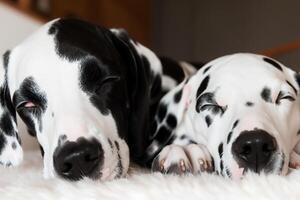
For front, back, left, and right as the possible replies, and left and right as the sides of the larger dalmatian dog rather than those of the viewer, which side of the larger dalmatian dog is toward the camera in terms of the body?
front

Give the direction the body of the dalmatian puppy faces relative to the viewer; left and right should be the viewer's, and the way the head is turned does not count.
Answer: facing the viewer

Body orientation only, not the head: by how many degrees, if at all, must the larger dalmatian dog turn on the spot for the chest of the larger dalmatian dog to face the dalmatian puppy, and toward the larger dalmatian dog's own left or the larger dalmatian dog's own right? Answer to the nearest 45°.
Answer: approximately 90° to the larger dalmatian dog's own left

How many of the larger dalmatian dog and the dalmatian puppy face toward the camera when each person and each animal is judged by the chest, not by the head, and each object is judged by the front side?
2

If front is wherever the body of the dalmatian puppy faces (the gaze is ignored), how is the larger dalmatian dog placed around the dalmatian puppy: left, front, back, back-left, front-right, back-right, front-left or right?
right

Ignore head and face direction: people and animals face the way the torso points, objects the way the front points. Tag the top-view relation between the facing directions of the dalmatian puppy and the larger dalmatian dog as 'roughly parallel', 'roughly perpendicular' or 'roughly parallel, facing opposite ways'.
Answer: roughly parallel
